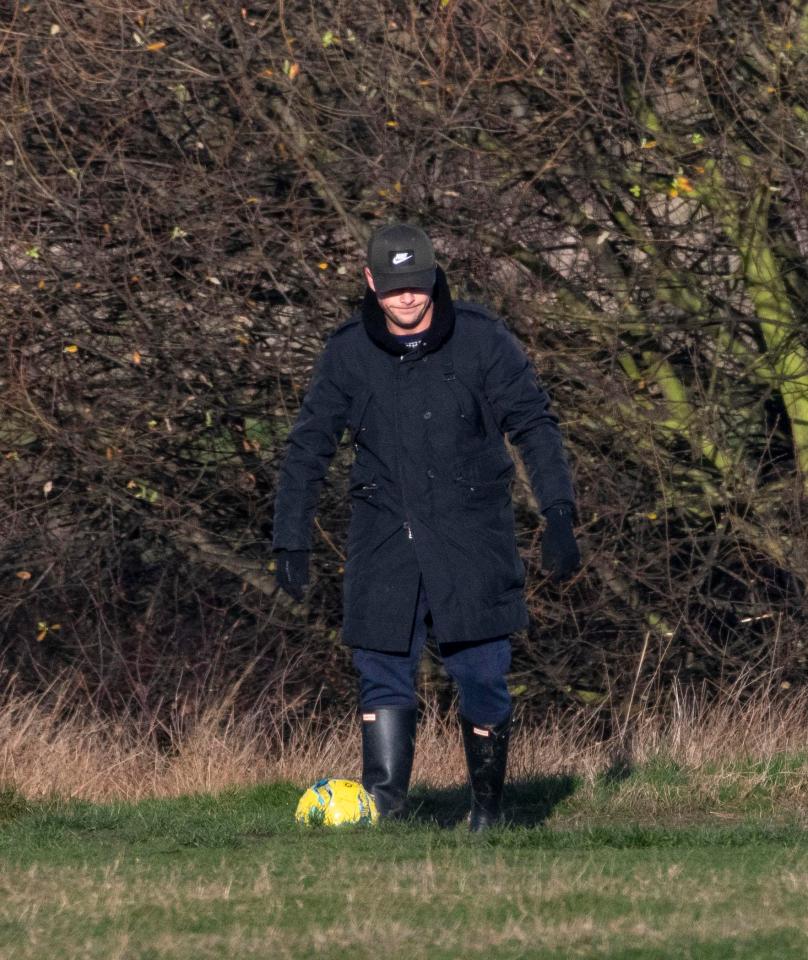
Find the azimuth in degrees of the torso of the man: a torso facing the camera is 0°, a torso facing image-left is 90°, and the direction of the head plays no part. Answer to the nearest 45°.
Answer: approximately 0°
